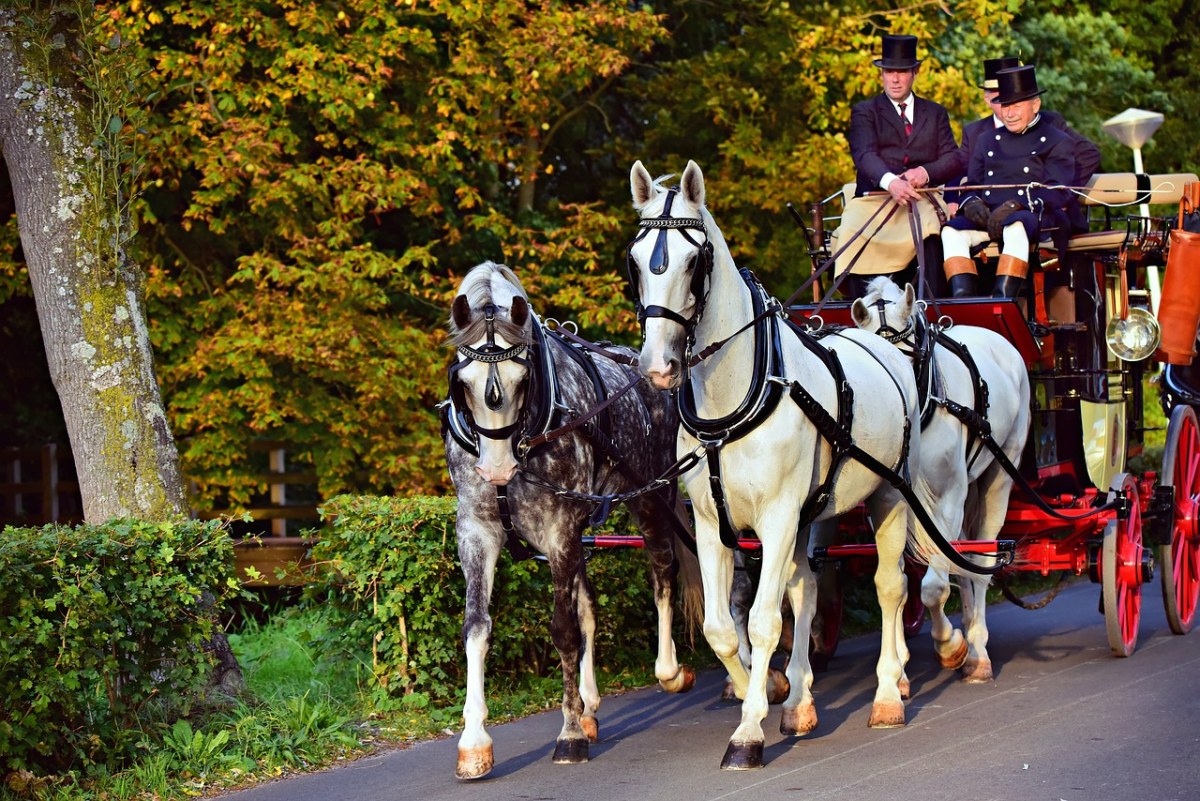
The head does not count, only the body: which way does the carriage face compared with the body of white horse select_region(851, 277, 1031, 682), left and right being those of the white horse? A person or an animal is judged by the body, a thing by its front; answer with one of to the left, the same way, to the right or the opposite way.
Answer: the same way

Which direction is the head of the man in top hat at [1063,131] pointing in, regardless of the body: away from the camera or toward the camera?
toward the camera

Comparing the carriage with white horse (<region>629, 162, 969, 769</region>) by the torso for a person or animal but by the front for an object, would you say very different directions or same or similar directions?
same or similar directions

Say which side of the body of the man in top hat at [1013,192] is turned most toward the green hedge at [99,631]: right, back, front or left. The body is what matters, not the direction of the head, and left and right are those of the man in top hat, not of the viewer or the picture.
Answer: front

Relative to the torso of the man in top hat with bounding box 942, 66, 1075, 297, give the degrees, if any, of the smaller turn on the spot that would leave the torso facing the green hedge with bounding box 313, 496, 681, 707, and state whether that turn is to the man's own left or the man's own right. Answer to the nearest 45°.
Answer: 0° — they already face it

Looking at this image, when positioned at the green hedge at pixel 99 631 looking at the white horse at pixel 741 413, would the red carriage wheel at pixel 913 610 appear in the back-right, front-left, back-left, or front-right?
front-left

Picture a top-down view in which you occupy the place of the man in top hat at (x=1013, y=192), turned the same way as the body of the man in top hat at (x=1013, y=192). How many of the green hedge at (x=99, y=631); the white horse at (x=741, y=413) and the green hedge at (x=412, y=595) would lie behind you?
0

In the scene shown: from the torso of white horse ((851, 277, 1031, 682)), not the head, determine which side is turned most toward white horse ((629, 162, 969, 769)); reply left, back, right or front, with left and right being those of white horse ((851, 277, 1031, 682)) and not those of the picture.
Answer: front

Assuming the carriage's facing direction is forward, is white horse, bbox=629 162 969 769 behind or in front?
in front

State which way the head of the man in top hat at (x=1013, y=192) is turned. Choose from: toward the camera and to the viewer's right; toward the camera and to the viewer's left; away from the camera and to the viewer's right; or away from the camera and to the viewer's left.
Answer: toward the camera and to the viewer's left

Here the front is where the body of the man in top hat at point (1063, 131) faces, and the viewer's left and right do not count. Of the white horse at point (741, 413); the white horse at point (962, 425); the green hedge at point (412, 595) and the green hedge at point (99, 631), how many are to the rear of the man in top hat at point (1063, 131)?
0

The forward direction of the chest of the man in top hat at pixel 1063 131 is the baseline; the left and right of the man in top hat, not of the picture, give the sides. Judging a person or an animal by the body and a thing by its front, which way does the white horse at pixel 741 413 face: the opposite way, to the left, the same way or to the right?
the same way

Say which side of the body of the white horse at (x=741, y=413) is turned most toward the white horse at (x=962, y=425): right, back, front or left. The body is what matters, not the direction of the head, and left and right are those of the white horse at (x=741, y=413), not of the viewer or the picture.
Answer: back

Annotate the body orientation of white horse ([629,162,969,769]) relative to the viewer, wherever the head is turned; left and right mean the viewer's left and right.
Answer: facing the viewer and to the left of the viewer
